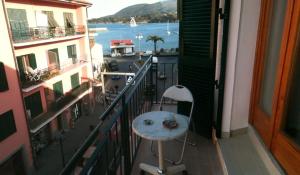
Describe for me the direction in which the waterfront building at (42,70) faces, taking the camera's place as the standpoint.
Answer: facing the viewer and to the right of the viewer

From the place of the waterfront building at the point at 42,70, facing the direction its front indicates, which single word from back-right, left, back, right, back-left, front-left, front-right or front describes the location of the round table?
front-right

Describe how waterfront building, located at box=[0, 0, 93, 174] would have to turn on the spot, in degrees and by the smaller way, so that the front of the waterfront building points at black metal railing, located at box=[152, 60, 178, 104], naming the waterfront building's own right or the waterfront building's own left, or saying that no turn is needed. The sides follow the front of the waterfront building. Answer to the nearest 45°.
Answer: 0° — it already faces it

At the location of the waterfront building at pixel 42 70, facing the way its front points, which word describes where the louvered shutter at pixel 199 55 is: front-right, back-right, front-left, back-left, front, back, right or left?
front-right

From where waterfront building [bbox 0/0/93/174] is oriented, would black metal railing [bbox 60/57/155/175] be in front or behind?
in front

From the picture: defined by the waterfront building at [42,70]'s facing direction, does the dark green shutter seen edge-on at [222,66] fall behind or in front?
in front
